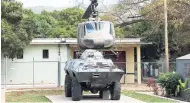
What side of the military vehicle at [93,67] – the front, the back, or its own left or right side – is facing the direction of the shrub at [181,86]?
left

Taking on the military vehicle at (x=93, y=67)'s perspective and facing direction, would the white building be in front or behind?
behind

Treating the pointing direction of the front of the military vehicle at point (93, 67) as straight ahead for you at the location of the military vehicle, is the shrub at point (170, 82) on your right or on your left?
on your left

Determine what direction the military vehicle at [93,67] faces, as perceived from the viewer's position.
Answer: facing the viewer
